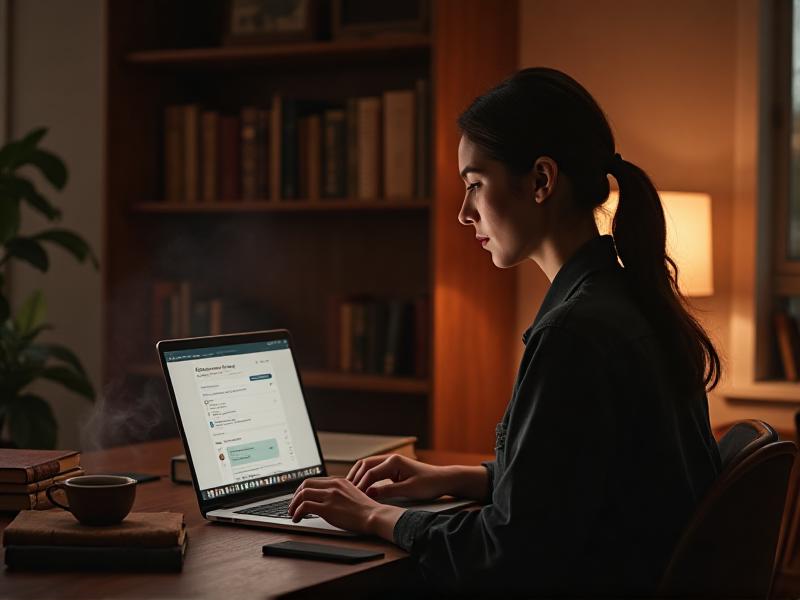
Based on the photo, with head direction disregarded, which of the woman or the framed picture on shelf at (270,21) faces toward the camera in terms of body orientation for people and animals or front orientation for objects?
the framed picture on shelf

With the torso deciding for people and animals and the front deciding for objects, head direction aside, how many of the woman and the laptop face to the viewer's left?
1

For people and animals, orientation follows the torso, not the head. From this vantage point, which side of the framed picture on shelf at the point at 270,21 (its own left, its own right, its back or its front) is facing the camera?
front

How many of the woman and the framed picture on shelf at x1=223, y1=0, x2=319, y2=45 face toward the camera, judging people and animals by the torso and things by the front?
1

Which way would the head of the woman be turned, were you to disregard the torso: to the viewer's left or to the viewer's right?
to the viewer's left

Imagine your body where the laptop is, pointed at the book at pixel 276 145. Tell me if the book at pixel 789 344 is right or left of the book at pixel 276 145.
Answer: right

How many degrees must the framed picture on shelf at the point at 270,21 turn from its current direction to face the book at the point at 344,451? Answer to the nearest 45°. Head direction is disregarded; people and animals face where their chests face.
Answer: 0° — it already faces it

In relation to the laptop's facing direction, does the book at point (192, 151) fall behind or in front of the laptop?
behind

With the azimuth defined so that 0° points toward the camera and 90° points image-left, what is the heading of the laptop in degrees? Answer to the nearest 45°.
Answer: approximately 315°

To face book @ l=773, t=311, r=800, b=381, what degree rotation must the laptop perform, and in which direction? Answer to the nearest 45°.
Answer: approximately 90° to its left

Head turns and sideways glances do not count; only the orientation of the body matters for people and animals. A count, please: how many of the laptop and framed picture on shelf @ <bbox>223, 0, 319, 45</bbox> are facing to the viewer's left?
0

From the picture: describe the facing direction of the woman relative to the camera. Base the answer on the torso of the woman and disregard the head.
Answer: to the viewer's left
